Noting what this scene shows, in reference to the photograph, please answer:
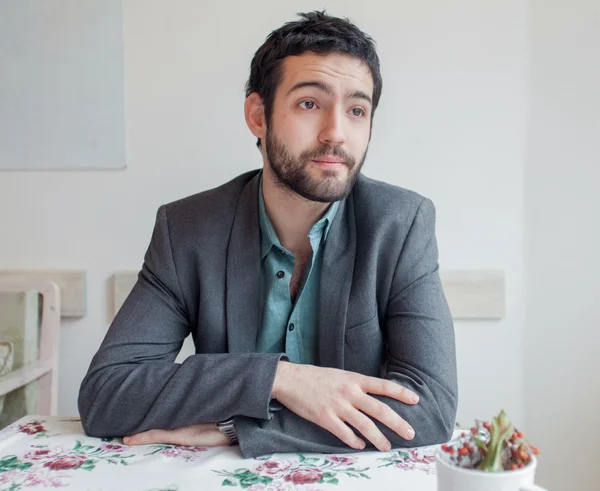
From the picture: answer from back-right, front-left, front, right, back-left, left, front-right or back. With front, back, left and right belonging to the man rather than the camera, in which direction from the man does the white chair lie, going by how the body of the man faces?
back-right

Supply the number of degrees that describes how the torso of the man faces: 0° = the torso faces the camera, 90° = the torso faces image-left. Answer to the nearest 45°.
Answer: approximately 0°

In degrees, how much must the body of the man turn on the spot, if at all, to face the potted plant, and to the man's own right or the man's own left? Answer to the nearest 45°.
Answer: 0° — they already face it
